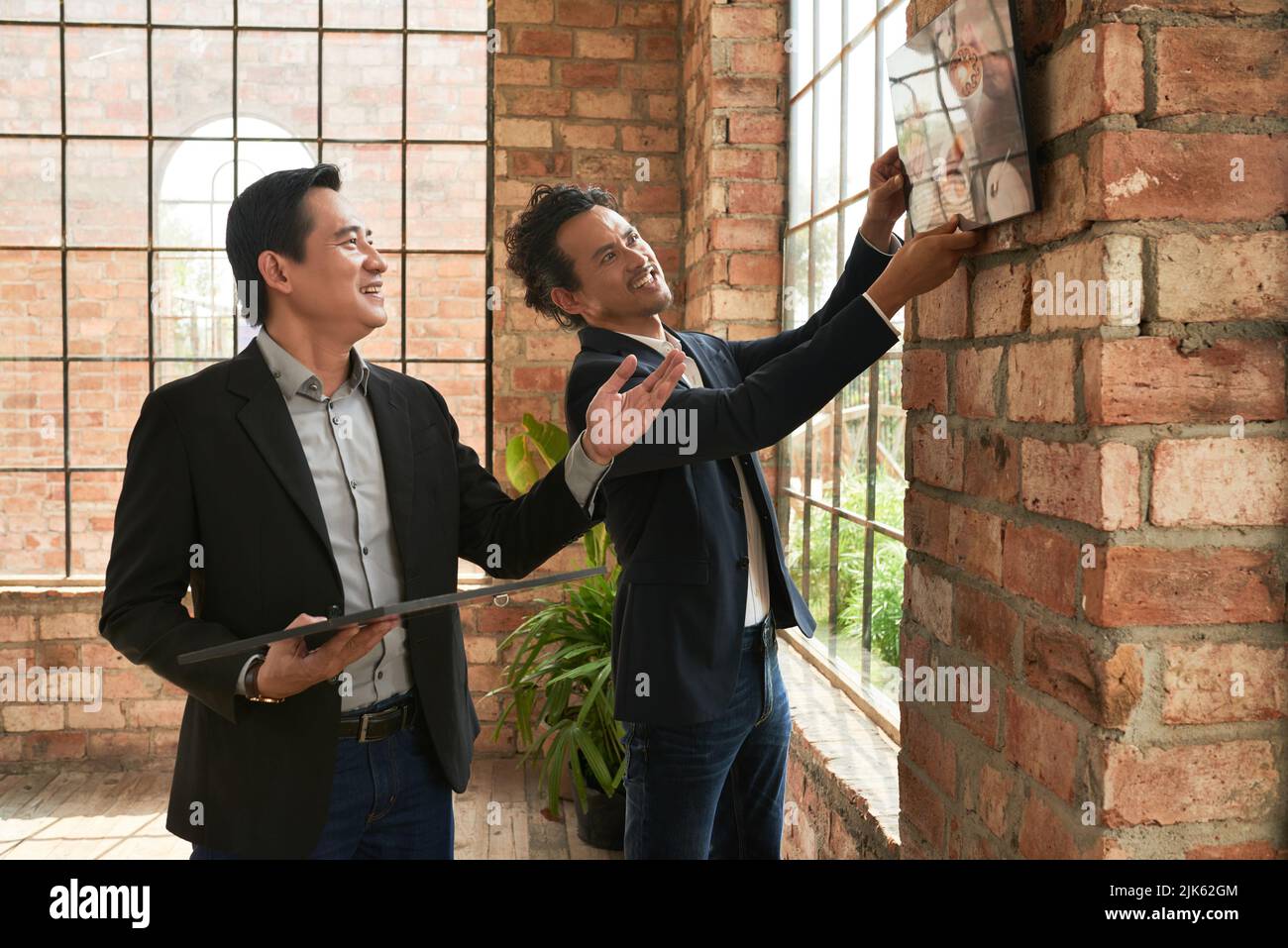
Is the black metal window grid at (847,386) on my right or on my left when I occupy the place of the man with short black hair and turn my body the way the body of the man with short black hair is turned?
on my left

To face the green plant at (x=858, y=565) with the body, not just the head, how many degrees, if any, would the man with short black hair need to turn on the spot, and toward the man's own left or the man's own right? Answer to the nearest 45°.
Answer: approximately 90° to the man's own left

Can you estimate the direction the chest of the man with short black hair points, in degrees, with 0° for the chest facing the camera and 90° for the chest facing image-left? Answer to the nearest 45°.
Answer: approximately 315°

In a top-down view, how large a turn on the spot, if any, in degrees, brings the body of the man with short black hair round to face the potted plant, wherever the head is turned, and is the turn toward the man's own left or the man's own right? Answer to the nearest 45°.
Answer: approximately 135° to the man's own left

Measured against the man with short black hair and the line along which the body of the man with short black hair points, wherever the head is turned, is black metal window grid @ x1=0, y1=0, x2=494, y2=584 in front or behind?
behind

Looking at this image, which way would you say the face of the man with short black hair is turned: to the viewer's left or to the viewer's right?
to the viewer's right
